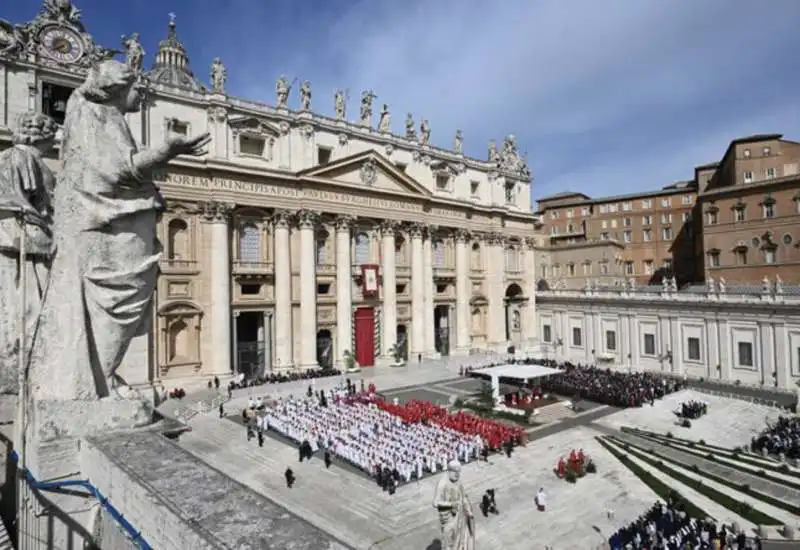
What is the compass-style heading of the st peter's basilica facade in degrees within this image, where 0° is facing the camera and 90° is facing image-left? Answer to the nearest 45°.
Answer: approximately 315°

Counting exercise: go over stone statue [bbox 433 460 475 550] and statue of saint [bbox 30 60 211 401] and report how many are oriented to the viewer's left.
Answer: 0

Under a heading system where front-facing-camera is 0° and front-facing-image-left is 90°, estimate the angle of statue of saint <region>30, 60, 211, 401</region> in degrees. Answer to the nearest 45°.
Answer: approximately 270°

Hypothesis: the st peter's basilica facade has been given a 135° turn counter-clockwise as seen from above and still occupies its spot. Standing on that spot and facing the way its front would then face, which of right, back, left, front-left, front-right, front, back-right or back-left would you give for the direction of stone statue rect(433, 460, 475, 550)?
back
